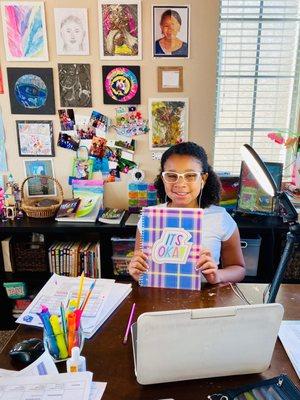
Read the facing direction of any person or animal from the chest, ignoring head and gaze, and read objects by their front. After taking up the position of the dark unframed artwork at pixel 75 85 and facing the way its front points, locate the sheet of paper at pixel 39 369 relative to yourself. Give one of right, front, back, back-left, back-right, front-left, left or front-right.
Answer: front

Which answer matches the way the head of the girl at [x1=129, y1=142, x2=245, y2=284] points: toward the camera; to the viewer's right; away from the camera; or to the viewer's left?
toward the camera

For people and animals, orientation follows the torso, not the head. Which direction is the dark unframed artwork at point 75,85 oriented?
toward the camera

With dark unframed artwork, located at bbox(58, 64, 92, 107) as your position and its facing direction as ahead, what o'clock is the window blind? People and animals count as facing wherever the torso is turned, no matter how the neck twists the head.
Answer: The window blind is roughly at 9 o'clock from the dark unframed artwork.

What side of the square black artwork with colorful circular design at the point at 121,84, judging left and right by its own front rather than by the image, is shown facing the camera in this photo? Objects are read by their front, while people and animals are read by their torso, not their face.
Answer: front

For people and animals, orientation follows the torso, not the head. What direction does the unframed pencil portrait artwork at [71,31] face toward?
toward the camera

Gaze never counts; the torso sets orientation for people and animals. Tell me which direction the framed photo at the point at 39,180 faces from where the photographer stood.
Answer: facing the viewer

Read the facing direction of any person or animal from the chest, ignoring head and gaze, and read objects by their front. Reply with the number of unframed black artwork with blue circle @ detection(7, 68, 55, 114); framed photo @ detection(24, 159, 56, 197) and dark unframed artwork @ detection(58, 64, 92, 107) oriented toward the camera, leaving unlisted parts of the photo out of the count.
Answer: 3

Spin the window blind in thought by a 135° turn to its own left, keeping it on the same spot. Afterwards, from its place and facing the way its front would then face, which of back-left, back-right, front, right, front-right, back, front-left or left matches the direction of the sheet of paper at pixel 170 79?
back

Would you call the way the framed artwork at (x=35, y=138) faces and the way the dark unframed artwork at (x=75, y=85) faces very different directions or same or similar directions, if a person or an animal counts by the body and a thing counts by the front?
same or similar directions

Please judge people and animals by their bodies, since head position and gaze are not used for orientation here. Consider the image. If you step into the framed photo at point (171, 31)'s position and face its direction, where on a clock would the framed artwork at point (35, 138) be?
The framed artwork is roughly at 3 o'clock from the framed photo.
